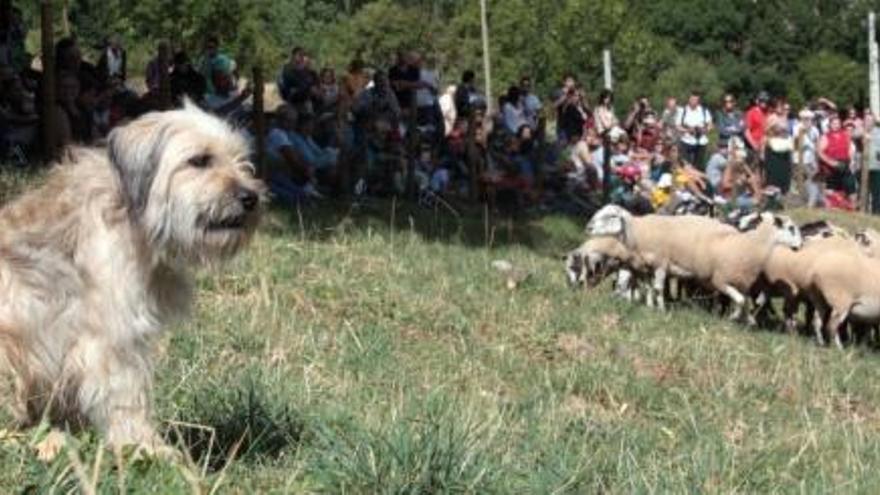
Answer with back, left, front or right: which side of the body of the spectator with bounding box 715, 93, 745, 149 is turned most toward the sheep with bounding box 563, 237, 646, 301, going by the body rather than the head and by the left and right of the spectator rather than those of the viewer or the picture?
front

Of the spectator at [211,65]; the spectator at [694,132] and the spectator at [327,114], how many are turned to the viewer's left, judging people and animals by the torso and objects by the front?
0

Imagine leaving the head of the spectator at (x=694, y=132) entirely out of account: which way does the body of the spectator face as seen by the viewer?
toward the camera

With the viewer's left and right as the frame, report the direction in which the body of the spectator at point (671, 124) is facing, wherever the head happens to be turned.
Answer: facing the viewer

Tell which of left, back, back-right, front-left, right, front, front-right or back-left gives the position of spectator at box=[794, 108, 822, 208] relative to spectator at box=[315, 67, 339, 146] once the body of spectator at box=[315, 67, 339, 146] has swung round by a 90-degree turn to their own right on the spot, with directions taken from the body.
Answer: back-right

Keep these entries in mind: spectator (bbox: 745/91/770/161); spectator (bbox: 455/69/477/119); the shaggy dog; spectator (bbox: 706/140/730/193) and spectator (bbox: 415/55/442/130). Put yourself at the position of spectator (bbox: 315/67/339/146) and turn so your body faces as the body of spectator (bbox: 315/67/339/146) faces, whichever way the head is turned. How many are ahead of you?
1

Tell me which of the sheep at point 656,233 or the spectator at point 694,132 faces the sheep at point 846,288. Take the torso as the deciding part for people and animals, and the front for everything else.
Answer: the spectator

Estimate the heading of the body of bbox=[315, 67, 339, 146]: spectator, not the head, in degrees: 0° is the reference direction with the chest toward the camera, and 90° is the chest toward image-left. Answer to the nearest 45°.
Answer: approximately 0°

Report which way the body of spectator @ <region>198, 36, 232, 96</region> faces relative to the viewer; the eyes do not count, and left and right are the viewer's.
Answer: facing the viewer

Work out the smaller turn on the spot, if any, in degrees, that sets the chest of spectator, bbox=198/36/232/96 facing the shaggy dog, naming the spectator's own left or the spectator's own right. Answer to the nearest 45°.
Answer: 0° — they already face it
